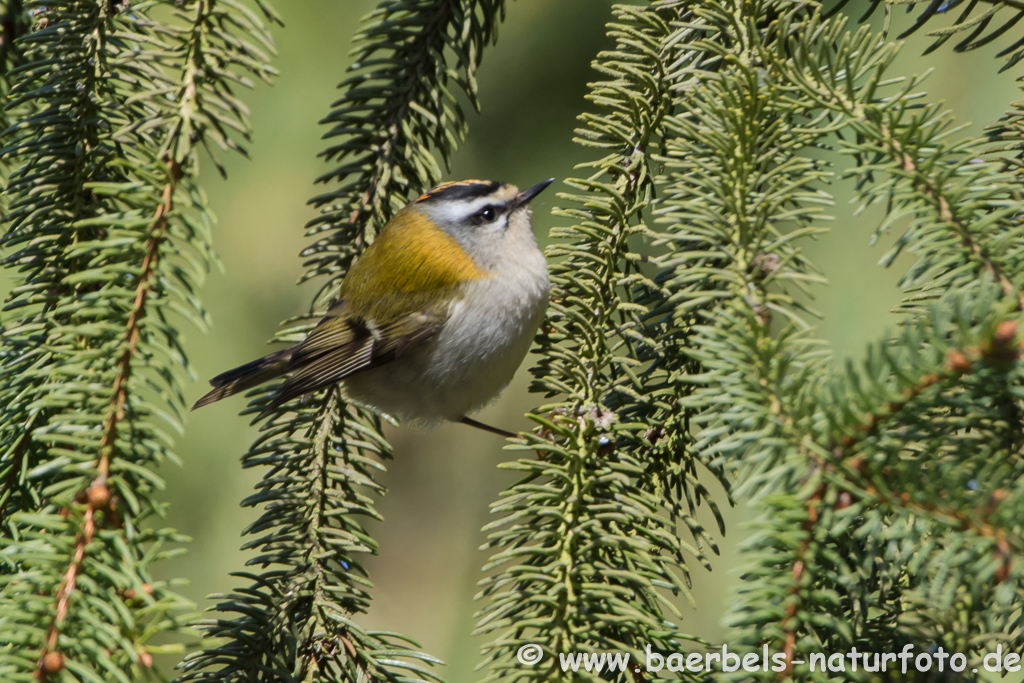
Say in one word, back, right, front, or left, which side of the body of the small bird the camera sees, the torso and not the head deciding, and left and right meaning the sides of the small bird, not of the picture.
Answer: right
